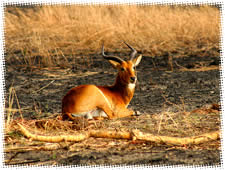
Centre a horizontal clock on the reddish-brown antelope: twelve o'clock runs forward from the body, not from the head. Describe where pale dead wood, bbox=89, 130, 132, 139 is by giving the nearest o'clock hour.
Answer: The pale dead wood is roughly at 3 o'clock from the reddish-brown antelope.

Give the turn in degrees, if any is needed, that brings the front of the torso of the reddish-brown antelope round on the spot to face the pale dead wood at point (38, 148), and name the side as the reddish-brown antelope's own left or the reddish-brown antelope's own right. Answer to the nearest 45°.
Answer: approximately 135° to the reddish-brown antelope's own right

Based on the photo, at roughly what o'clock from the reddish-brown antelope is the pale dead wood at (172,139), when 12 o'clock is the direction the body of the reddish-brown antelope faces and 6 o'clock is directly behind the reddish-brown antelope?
The pale dead wood is roughly at 2 o'clock from the reddish-brown antelope.

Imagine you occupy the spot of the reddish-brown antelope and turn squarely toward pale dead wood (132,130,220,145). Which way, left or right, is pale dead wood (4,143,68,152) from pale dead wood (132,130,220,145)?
right

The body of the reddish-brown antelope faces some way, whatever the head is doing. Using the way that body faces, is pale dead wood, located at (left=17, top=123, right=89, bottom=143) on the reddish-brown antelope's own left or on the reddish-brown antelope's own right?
on the reddish-brown antelope's own right

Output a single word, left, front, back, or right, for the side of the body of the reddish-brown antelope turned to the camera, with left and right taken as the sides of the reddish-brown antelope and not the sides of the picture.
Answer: right
